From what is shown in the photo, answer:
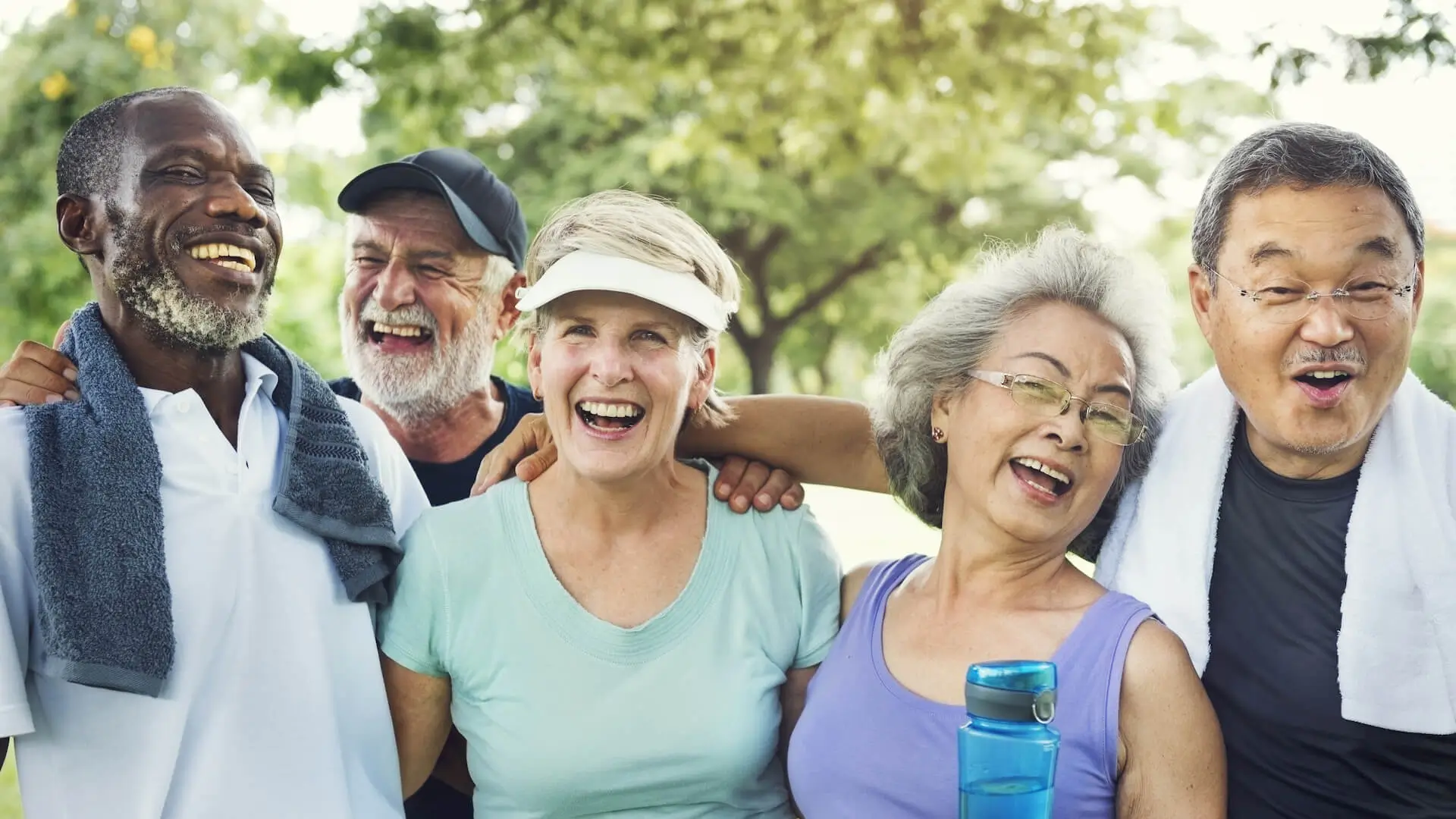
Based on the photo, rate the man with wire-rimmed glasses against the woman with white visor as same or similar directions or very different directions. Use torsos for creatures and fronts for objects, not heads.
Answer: same or similar directions

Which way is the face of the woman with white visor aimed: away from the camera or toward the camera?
toward the camera

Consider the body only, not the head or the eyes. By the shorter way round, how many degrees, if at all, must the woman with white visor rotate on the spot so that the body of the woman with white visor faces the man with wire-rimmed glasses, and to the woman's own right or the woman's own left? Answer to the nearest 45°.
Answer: approximately 90° to the woman's own left

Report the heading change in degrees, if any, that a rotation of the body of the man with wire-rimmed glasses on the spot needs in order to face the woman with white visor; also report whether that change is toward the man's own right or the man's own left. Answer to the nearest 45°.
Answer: approximately 90° to the man's own right

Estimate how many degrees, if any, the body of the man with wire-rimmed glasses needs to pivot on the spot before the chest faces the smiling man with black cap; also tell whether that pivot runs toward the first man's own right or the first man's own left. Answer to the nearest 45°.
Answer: approximately 90° to the first man's own right

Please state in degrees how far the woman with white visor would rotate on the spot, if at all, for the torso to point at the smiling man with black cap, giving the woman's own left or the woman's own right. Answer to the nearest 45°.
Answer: approximately 135° to the woman's own right

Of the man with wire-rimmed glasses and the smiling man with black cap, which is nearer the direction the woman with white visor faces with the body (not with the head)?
the man with wire-rimmed glasses

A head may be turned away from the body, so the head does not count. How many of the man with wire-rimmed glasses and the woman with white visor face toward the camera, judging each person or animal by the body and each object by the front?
2

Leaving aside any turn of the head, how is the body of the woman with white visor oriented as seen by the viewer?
toward the camera

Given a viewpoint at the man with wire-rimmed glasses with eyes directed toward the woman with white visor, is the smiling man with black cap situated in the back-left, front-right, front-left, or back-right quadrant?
front-right

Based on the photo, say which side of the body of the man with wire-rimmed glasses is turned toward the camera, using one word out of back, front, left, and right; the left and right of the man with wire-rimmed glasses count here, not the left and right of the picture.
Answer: front

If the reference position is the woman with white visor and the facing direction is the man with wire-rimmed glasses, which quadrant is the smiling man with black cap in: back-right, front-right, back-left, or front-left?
back-left

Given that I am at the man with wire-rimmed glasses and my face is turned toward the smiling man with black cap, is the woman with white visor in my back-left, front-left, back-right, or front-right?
front-left
